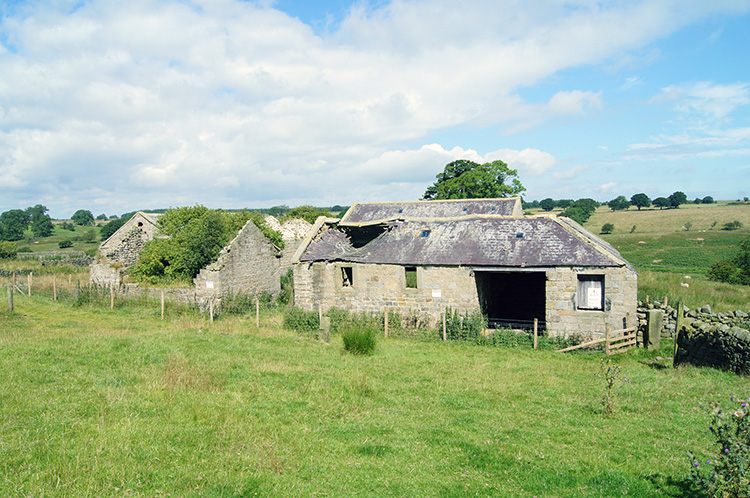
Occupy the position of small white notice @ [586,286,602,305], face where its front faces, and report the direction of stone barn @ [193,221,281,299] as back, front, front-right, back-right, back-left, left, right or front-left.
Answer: right

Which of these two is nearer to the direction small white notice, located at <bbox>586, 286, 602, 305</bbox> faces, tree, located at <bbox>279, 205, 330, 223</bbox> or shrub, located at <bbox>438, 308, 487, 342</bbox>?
the shrub

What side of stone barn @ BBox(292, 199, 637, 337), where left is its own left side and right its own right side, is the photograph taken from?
front

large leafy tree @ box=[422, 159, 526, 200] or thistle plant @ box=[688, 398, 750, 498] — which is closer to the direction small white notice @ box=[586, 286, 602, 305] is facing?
the thistle plant

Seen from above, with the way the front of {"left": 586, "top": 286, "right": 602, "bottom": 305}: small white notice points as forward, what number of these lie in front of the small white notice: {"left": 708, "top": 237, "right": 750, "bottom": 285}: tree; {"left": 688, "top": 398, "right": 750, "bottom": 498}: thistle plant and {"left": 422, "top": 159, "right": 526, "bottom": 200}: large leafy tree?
1

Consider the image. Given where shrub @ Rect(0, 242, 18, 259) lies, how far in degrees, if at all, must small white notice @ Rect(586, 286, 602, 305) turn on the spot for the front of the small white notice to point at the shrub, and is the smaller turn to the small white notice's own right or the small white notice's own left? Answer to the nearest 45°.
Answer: approximately 90° to the small white notice's own right

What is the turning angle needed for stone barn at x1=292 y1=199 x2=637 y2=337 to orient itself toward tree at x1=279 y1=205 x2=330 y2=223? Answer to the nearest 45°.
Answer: approximately 135° to its right

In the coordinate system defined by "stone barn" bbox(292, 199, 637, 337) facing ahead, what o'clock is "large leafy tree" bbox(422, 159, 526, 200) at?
The large leafy tree is roughly at 6 o'clock from the stone barn.

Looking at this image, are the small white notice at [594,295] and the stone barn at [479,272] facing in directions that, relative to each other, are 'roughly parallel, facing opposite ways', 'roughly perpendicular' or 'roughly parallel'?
roughly parallel

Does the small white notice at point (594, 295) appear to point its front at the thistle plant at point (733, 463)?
yes

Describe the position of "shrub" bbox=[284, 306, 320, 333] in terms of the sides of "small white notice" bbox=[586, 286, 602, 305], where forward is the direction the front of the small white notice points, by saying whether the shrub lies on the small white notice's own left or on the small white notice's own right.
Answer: on the small white notice's own right

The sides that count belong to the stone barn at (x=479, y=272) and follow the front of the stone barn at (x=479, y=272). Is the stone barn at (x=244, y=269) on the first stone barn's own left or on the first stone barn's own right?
on the first stone barn's own right
